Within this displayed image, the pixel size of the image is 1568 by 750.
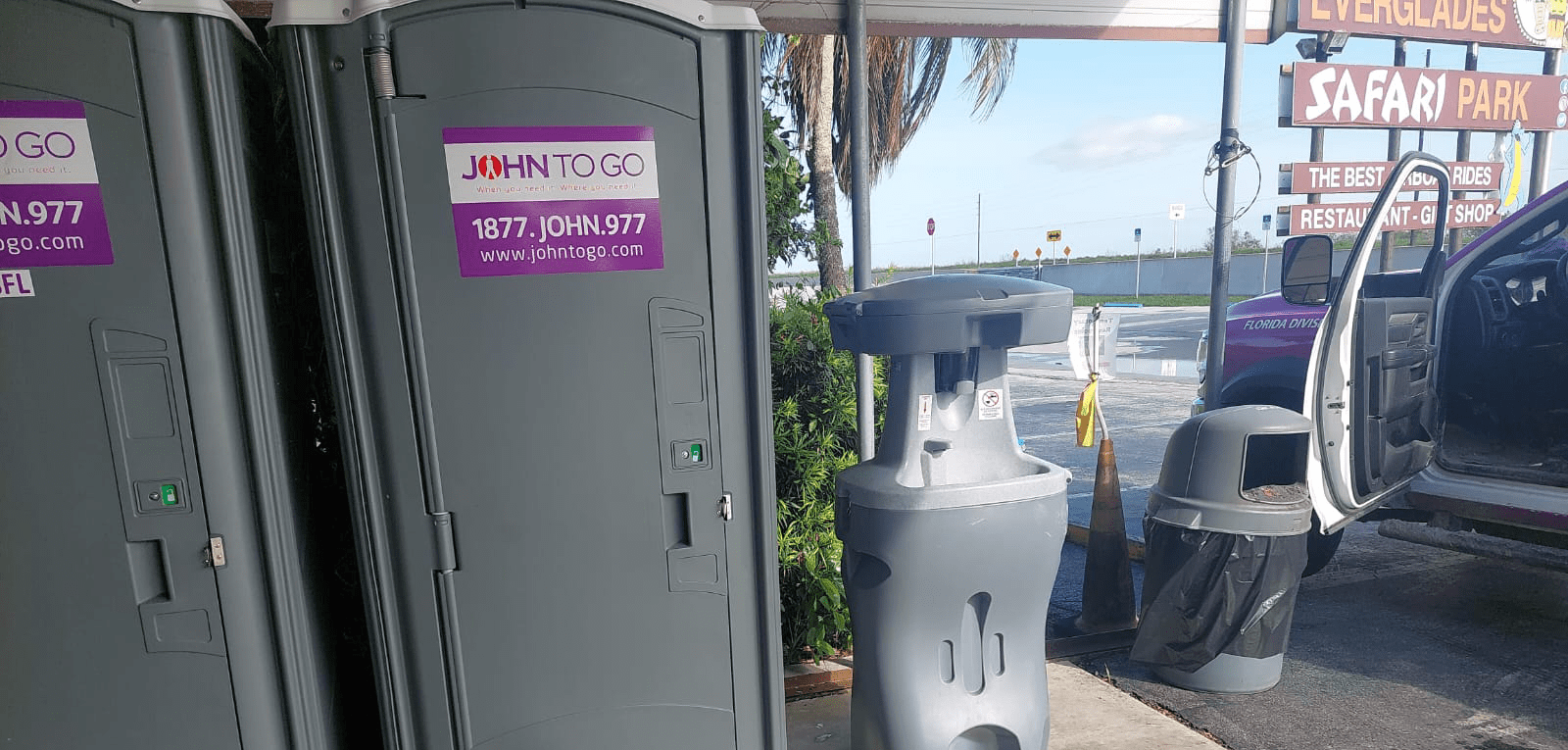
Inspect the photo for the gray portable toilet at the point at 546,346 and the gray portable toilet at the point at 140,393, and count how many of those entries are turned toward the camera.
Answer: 2

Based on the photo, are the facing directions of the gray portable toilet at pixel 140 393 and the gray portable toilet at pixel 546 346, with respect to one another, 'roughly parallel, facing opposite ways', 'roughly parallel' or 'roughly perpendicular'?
roughly parallel

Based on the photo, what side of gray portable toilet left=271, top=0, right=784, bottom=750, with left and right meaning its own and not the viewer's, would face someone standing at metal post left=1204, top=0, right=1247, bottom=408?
left

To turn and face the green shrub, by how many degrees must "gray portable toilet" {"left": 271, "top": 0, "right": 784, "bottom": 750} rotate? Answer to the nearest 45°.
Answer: approximately 135° to its left

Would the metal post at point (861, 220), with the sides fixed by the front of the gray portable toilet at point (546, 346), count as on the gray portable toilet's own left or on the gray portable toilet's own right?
on the gray portable toilet's own left

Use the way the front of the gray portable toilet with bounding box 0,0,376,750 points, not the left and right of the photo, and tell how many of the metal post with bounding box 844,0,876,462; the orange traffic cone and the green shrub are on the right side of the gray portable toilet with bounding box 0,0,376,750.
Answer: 0

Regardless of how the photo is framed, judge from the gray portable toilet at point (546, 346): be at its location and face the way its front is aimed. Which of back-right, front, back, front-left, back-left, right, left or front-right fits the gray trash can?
left

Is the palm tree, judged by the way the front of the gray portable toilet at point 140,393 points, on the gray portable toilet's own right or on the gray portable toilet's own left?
on the gray portable toilet's own left

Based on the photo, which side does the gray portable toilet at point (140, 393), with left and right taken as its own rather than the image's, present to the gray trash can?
left

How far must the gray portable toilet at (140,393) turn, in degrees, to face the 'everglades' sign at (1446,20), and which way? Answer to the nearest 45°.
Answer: approximately 90° to its left

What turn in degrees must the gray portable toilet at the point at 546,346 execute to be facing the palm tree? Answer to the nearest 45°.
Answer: approximately 135° to its left

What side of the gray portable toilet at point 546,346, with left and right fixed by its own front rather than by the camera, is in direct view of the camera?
front

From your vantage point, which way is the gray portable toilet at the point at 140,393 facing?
toward the camera
